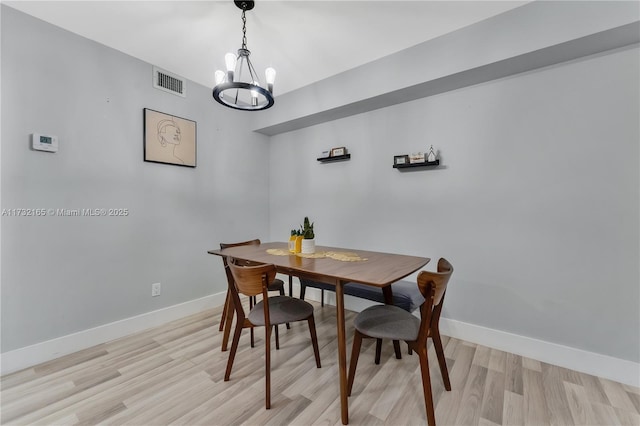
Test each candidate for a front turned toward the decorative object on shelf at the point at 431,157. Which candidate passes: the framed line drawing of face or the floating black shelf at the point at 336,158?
the framed line drawing of face

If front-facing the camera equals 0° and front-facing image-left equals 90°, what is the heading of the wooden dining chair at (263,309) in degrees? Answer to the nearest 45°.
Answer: approximately 225°

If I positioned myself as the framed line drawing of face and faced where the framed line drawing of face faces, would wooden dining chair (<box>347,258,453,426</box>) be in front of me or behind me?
in front

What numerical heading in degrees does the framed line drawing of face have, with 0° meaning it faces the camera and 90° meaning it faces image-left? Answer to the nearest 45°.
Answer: approximately 315°

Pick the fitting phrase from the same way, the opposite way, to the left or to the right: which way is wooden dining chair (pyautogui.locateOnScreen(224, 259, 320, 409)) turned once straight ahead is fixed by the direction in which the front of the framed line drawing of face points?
to the left

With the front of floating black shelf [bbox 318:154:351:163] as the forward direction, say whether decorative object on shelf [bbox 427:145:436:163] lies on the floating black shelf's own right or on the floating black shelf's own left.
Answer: on the floating black shelf's own left

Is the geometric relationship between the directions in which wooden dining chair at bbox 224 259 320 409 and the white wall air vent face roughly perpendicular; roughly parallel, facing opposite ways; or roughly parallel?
roughly perpendicular

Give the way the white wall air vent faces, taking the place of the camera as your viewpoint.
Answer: facing the viewer and to the right of the viewer

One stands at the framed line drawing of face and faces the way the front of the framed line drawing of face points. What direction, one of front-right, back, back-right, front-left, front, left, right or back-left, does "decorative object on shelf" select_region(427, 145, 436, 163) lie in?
front

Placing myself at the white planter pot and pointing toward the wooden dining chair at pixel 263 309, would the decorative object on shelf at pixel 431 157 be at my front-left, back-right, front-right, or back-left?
back-left

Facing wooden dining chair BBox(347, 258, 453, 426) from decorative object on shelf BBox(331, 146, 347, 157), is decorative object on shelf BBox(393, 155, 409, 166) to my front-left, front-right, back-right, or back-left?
front-left

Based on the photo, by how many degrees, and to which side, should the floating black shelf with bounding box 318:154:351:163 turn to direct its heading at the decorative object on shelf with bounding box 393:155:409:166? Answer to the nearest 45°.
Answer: approximately 90° to its left

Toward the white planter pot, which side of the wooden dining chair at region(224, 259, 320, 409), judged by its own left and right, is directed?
front

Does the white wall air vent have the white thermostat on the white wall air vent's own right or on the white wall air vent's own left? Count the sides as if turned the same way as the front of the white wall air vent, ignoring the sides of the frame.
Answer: on the white wall air vent's own right

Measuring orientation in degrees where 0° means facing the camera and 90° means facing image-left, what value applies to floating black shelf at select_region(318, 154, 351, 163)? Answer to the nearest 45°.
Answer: approximately 45°

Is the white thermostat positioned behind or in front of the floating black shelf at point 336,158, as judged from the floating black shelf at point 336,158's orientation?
in front
